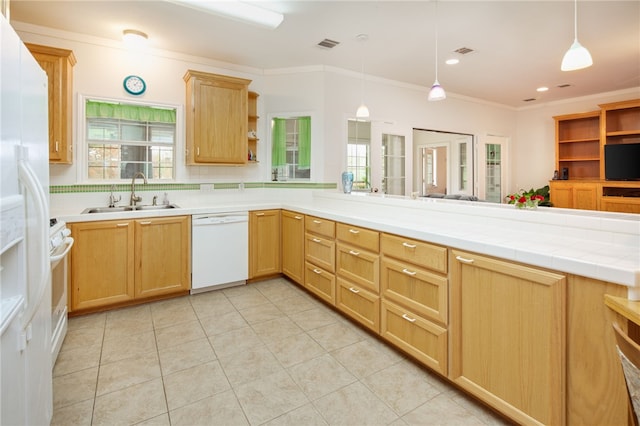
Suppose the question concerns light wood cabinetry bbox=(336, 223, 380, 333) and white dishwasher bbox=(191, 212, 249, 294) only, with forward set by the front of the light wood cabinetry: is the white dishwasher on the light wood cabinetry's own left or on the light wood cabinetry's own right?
on the light wood cabinetry's own right

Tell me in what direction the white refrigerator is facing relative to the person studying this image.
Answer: facing to the right of the viewer

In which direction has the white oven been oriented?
to the viewer's right

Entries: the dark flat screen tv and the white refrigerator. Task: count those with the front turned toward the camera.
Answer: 1

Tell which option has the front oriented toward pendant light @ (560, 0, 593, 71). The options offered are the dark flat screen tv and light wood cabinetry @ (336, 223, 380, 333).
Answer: the dark flat screen tv

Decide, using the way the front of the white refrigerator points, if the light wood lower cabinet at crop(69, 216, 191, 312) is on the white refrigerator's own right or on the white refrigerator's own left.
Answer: on the white refrigerator's own left

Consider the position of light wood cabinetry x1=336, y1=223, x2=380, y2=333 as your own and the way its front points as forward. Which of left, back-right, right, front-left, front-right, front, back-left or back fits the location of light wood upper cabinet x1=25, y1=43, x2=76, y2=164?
front-right
